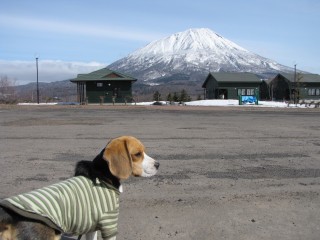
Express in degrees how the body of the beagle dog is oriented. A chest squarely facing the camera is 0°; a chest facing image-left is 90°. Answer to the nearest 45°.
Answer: approximately 270°
